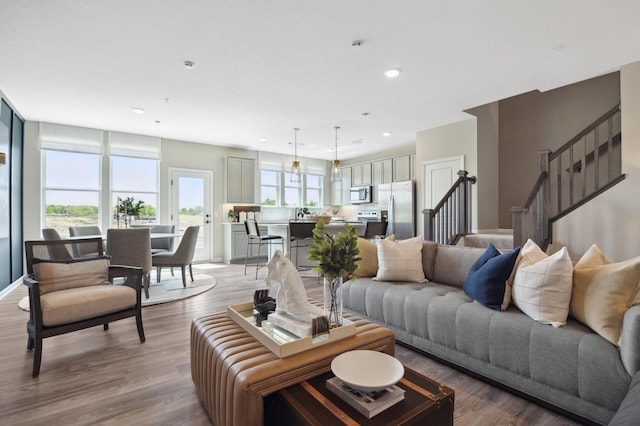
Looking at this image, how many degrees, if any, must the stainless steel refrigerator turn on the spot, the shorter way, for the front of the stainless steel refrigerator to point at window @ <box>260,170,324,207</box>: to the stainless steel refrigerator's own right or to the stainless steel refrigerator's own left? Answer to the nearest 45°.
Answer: approximately 45° to the stainless steel refrigerator's own right

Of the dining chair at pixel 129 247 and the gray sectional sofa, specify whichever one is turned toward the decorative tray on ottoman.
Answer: the gray sectional sofa

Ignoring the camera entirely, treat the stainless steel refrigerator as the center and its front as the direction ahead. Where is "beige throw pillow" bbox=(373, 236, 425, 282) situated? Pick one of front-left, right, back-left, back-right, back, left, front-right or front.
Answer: front-left

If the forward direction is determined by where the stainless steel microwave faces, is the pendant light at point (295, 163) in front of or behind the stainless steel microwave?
in front

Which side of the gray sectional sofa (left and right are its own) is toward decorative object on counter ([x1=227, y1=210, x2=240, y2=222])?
right

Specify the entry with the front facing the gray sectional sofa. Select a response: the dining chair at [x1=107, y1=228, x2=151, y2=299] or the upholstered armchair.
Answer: the upholstered armchair

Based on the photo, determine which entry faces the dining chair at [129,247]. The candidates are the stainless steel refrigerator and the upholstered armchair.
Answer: the stainless steel refrigerator

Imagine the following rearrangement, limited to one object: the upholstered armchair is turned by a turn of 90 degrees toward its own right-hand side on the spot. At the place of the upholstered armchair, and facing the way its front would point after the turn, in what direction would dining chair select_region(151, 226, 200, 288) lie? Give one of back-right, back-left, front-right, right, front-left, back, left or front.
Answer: back

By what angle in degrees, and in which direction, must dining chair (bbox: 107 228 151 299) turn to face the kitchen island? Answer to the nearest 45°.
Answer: approximately 90° to its right

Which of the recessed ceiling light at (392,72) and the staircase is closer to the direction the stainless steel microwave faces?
the recessed ceiling light

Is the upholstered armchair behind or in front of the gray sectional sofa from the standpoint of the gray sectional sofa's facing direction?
in front

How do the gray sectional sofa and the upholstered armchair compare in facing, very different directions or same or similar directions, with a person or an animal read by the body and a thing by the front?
very different directions

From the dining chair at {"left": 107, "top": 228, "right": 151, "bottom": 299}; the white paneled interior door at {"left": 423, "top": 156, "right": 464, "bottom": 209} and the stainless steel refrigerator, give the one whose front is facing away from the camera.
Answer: the dining chair

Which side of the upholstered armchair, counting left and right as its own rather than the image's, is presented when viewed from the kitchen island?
left

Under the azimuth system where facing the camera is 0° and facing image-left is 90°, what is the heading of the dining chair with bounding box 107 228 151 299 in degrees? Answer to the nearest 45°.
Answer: approximately 180°

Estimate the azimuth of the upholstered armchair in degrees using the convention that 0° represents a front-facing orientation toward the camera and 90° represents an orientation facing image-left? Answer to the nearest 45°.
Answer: approximately 315°

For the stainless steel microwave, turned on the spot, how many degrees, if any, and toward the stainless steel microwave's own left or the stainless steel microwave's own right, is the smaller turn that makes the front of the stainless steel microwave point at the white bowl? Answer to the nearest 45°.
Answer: approximately 45° to the stainless steel microwave's own left
